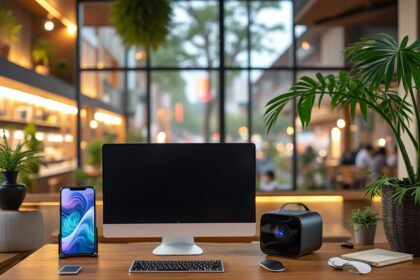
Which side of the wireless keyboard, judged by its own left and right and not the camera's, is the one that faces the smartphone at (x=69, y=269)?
right

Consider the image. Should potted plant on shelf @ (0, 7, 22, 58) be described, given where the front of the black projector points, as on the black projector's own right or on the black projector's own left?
on the black projector's own right

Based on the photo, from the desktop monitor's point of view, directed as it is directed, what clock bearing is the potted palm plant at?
The potted palm plant is roughly at 9 o'clock from the desktop monitor.

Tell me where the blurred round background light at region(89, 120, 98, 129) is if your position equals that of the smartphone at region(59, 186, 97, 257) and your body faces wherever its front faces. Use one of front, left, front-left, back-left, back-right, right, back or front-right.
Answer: back

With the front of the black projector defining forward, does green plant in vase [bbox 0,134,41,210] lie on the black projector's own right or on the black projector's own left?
on the black projector's own right

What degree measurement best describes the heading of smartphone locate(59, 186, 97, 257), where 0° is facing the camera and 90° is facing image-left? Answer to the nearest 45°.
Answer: approximately 0°

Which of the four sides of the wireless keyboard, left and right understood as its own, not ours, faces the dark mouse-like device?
left

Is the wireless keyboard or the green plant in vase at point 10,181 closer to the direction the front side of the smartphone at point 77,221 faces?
the wireless keyboard

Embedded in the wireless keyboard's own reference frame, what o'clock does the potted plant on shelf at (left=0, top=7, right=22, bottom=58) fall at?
The potted plant on shelf is roughly at 5 o'clock from the wireless keyboard.
